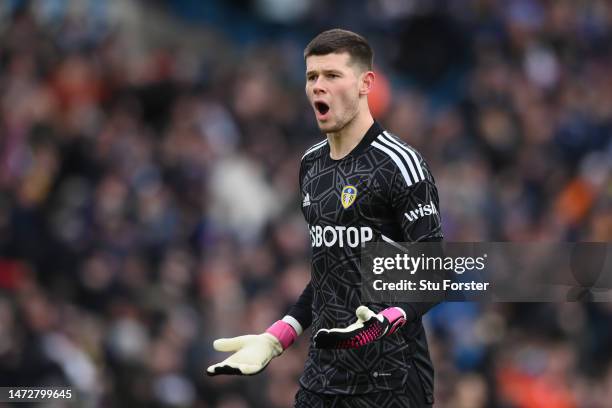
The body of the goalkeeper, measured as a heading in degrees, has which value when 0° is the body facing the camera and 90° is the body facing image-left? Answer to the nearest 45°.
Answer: approximately 45°
